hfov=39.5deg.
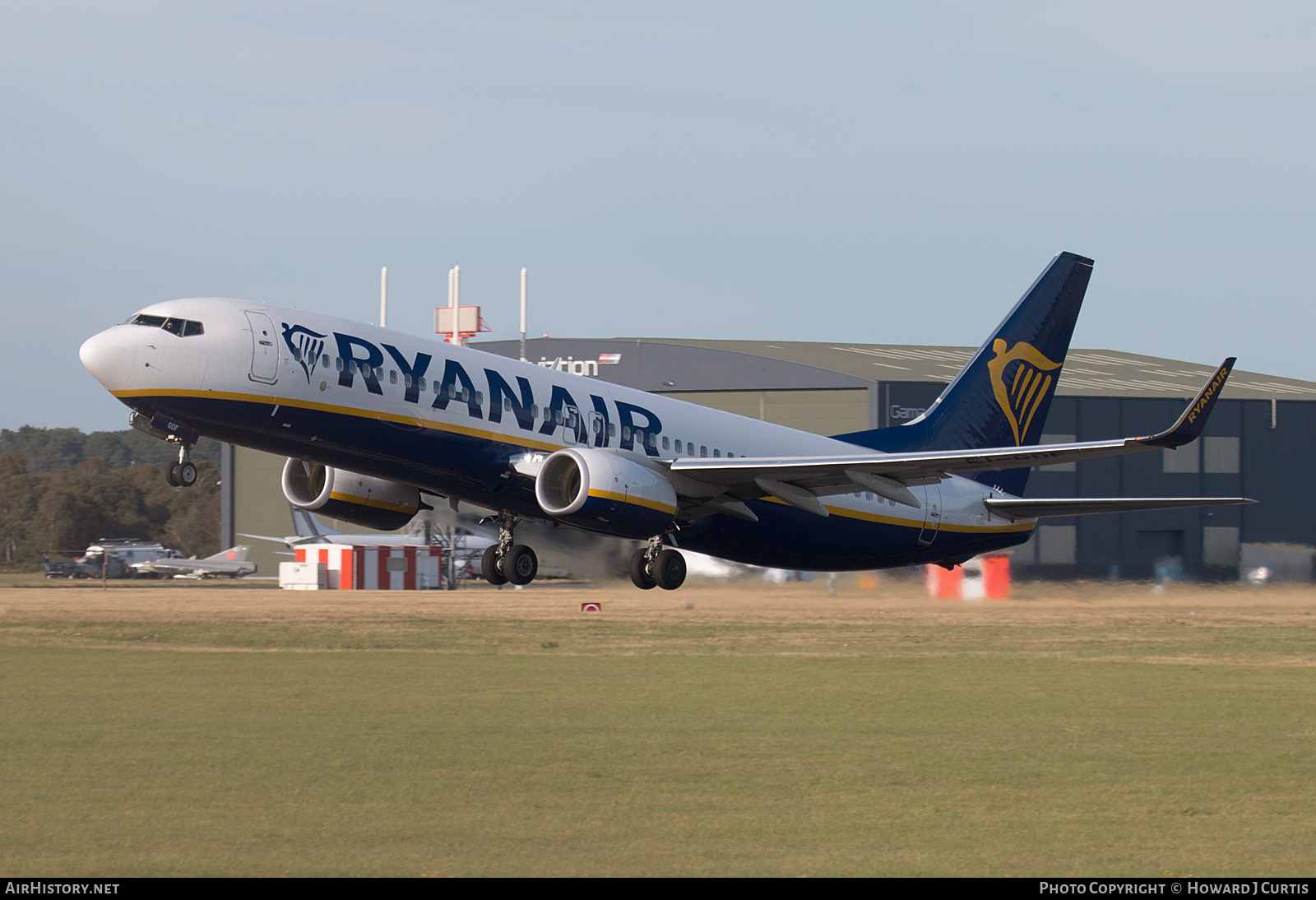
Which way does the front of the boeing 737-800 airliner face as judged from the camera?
facing the viewer and to the left of the viewer
